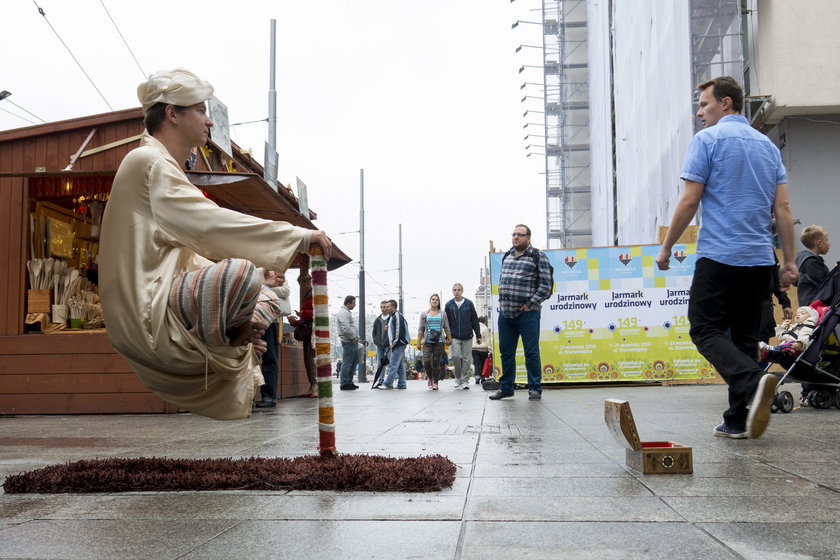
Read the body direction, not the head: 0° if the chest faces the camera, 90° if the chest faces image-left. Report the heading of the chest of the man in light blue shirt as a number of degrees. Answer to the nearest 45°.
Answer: approximately 135°

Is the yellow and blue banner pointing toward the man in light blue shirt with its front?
yes

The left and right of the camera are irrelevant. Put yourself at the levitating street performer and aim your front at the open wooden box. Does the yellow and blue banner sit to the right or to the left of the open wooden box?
left

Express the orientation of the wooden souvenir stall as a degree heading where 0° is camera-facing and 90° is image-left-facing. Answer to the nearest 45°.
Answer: approximately 315°

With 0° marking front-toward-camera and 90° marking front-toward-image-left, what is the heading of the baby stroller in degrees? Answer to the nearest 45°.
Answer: approximately 90°

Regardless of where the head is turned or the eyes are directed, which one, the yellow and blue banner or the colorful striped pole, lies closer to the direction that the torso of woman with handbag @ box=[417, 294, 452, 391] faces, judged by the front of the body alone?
the colorful striped pole

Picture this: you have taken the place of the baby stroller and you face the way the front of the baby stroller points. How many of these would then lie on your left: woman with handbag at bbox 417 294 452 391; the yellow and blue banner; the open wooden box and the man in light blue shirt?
2

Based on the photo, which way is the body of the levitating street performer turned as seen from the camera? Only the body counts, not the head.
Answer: to the viewer's right

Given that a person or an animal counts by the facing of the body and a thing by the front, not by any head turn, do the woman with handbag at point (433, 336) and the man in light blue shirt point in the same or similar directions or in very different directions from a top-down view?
very different directions

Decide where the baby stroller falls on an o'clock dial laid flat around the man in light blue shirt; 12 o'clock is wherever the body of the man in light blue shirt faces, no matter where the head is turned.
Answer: The baby stroller is roughly at 2 o'clock from the man in light blue shirt.
